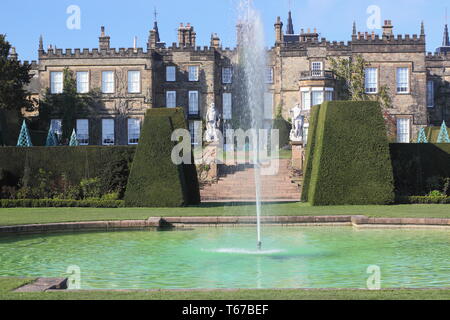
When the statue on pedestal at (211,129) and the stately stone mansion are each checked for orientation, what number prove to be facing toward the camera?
2

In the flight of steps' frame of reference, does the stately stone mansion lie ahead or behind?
behind

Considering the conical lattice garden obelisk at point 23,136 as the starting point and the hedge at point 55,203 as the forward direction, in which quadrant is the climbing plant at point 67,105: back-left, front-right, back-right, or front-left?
back-left

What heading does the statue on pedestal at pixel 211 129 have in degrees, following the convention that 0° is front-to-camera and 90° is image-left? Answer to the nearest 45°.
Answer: approximately 0°

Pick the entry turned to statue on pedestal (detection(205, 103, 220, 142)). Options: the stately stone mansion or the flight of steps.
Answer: the stately stone mansion

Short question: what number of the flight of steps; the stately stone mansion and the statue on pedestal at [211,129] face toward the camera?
3

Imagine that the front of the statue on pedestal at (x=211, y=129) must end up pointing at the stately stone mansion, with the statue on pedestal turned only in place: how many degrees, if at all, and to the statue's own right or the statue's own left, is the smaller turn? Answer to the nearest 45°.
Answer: approximately 180°

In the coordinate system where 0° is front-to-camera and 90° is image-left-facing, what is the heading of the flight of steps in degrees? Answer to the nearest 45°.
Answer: approximately 0°

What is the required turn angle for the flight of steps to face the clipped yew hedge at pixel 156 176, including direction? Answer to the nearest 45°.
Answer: approximately 45° to its right
